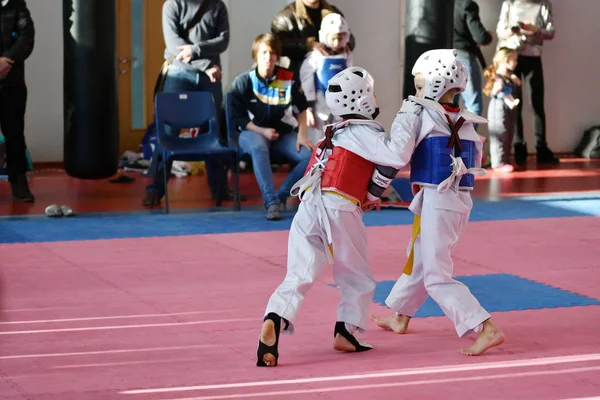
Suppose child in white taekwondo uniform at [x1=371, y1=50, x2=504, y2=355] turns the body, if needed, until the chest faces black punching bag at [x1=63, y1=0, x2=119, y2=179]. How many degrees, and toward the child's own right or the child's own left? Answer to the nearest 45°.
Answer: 0° — they already face it

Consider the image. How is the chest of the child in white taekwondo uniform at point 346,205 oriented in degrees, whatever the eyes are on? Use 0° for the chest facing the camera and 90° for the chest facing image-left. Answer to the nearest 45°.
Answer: approximately 225°

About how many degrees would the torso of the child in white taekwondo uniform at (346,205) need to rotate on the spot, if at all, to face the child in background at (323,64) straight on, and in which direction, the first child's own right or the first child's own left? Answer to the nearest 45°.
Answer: approximately 45° to the first child's own left

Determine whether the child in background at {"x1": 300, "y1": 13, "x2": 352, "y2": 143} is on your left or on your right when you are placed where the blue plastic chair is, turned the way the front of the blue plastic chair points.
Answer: on your left

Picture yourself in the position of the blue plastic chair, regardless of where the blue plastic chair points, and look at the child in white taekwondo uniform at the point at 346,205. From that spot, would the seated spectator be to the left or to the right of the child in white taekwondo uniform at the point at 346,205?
left

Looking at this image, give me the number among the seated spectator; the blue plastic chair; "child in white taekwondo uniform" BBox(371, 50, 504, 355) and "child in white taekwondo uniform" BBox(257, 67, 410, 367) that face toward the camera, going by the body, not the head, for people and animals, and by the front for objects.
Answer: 2

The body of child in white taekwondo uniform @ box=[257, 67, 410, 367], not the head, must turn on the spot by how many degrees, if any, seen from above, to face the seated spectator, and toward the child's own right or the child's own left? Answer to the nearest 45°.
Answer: approximately 45° to the child's own left

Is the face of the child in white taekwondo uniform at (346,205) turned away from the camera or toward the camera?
away from the camera

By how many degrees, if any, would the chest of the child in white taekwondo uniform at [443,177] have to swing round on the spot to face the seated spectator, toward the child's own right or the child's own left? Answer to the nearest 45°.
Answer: approximately 45° to the child's own right

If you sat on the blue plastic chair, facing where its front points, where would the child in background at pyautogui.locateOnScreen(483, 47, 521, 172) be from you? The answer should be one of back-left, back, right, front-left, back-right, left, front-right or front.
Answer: back-left
